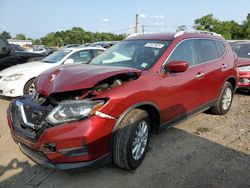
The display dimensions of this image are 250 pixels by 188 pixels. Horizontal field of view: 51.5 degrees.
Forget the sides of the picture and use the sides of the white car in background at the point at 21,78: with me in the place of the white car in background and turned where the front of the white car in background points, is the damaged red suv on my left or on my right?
on my left

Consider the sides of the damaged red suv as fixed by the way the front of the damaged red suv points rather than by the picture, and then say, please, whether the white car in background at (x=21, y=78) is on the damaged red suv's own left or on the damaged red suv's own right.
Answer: on the damaged red suv's own right

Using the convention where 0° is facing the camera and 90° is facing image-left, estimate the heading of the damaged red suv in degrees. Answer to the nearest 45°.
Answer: approximately 45°

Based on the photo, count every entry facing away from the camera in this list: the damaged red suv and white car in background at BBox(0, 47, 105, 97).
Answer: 0

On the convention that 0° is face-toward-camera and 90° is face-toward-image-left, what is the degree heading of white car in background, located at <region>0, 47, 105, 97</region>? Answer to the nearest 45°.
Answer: approximately 45°
